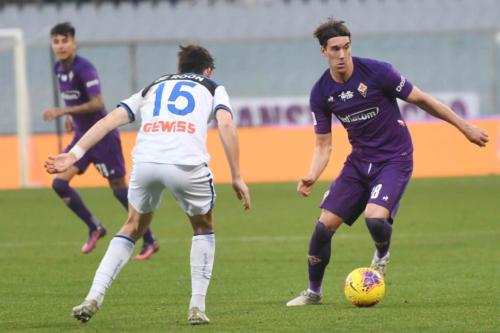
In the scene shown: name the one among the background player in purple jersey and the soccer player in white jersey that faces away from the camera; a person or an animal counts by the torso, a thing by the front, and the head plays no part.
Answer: the soccer player in white jersey

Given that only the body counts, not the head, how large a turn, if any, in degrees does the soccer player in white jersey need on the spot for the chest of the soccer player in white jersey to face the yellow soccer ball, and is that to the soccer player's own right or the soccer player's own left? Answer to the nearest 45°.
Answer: approximately 90° to the soccer player's own right

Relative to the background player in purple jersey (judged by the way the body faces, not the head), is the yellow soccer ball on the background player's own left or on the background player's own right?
on the background player's own left

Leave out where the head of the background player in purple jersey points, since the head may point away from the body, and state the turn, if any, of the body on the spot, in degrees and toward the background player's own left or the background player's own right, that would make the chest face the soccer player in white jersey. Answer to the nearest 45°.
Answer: approximately 45° to the background player's own left

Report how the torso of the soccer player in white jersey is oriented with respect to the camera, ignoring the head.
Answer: away from the camera

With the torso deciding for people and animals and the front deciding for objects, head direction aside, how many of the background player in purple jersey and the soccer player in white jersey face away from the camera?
1

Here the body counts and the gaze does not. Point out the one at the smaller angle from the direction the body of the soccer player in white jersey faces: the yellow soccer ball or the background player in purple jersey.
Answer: the background player in purple jersey

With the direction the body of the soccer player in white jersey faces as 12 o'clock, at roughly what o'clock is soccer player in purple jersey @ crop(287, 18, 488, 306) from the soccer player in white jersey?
The soccer player in purple jersey is roughly at 2 o'clock from the soccer player in white jersey.

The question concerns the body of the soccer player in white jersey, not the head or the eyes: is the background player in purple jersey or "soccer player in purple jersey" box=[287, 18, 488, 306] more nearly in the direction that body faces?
the background player in purple jersey
